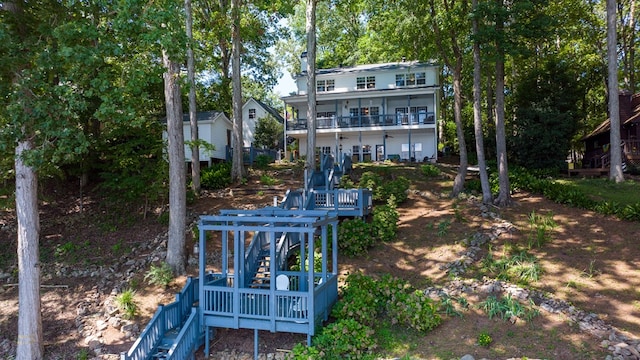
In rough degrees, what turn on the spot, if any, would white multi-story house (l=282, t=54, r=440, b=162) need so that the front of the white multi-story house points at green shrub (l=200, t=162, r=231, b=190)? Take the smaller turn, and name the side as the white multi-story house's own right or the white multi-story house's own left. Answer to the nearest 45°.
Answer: approximately 45° to the white multi-story house's own right

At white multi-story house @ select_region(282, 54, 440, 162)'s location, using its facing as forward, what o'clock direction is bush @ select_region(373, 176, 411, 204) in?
The bush is roughly at 12 o'clock from the white multi-story house.

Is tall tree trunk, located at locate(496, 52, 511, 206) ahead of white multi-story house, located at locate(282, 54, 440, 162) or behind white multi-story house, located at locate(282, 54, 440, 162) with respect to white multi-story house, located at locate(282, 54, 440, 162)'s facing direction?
ahead

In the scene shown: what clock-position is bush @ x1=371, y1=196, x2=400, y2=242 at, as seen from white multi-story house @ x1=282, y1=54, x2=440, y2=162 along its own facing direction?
The bush is roughly at 12 o'clock from the white multi-story house.

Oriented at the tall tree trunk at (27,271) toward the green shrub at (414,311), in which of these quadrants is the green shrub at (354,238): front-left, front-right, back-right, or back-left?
front-left

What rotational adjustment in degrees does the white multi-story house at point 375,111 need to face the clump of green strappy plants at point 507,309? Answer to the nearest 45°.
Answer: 0° — it already faces it

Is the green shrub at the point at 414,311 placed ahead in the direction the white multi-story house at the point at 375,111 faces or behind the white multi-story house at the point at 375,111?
ahead

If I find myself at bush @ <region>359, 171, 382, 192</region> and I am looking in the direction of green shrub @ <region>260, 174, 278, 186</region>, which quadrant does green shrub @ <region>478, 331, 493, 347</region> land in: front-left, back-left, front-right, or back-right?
back-left

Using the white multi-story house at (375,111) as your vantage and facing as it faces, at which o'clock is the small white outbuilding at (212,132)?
The small white outbuilding is roughly at 2 o'clock from the white multi-story house.

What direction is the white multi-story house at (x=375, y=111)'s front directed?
toward the camera

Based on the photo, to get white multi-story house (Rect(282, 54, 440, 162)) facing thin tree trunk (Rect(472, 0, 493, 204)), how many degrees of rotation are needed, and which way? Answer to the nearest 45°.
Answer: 0° — it already faces it

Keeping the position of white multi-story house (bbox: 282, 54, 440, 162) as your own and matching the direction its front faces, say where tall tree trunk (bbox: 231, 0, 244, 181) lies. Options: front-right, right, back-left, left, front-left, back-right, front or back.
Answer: front-right

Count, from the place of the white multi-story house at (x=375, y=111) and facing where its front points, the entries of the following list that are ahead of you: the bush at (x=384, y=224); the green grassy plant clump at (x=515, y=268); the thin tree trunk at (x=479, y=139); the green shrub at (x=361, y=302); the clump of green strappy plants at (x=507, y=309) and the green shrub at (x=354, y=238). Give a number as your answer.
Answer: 6

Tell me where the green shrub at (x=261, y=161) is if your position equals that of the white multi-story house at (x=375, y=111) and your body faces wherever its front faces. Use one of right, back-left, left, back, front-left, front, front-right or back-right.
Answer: front-right

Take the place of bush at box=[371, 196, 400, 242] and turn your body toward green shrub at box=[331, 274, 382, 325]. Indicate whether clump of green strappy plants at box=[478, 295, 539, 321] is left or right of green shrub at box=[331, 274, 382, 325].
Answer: left

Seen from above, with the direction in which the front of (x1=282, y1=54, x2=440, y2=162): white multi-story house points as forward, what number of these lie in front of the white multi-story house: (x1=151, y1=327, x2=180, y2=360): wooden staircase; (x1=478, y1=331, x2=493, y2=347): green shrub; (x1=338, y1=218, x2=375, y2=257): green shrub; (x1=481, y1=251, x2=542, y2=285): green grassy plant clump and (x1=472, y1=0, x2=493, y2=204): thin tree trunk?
5

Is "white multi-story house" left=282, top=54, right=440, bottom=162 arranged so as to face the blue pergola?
yes

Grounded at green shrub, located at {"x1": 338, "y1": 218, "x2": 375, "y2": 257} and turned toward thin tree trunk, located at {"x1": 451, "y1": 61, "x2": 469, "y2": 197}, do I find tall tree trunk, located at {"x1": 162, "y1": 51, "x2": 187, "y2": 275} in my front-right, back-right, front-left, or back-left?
back-left

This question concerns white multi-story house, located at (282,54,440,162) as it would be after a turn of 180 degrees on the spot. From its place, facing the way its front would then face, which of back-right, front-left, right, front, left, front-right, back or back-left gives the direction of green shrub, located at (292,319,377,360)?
back

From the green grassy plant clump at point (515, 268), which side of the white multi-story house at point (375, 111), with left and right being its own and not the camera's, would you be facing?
front

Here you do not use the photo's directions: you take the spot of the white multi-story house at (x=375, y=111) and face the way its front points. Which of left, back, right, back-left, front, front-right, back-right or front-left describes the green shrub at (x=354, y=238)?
front
